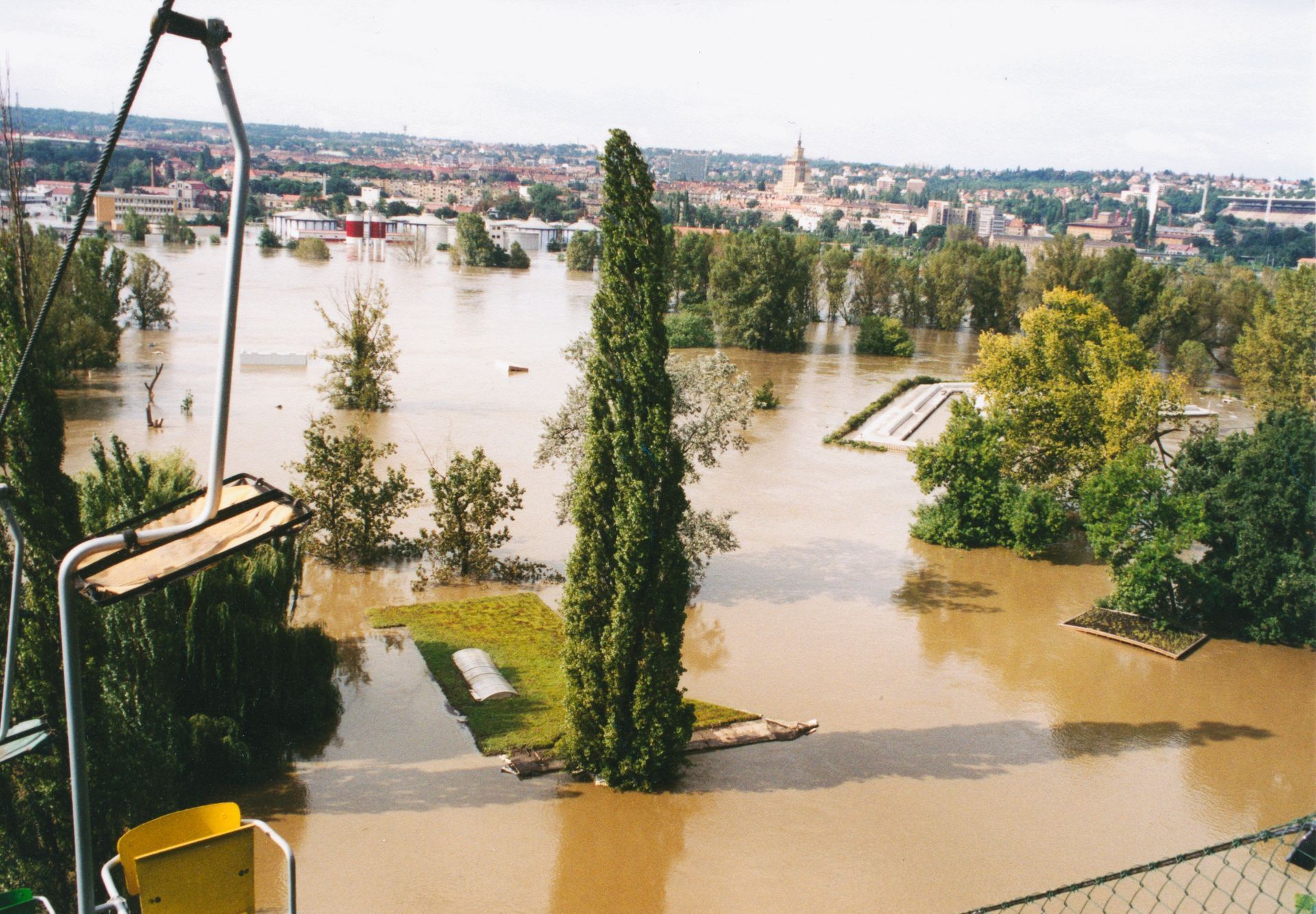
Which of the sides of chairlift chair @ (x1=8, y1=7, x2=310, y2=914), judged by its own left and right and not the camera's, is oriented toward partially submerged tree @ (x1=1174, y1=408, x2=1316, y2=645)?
left

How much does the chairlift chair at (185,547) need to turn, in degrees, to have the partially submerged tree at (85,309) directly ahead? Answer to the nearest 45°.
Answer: approximately 135° to its left

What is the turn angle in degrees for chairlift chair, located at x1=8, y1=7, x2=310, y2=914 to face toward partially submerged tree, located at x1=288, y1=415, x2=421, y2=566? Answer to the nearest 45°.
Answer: approximately 135° to its left

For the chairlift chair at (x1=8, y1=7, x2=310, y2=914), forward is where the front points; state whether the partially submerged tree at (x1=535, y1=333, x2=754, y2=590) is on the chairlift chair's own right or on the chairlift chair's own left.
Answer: on the chairlift chair's own left

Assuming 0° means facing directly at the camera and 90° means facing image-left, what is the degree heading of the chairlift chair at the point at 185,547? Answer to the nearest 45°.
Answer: approximately 315°

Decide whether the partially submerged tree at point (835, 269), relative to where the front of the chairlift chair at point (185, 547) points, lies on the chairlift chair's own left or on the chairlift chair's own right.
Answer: on the chairlift chair's own left

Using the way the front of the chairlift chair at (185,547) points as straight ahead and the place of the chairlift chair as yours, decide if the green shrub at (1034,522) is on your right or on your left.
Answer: on your left
